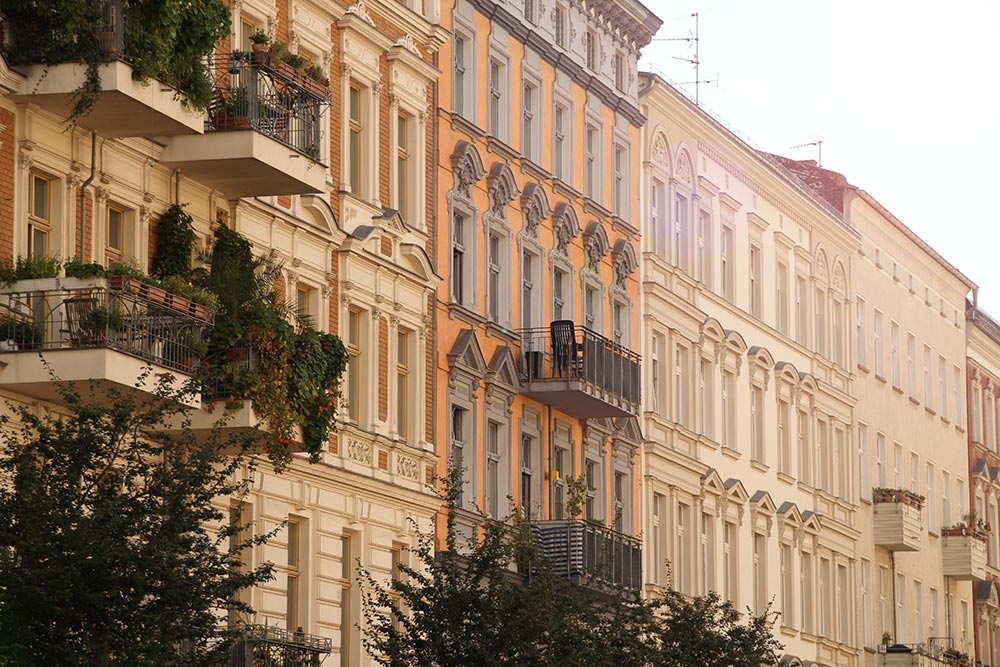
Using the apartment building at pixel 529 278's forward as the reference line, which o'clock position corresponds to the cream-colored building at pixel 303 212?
The cream-colored building is roughly at 2 o'clock from the apartment building.

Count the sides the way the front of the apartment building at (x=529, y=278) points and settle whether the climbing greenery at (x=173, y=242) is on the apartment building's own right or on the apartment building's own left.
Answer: on the apartment building's own right

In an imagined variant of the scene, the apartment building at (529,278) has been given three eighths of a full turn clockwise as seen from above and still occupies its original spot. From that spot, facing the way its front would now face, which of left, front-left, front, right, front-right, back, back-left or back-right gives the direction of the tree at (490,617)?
left

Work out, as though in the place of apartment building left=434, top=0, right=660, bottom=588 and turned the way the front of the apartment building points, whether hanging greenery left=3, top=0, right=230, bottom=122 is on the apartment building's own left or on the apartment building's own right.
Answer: on the apartment building's own right

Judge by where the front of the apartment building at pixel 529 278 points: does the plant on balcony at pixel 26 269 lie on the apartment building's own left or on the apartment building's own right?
on the apartment building's own right

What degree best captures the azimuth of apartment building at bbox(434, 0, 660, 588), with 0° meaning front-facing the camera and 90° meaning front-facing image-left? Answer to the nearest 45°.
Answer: approximately 315°
